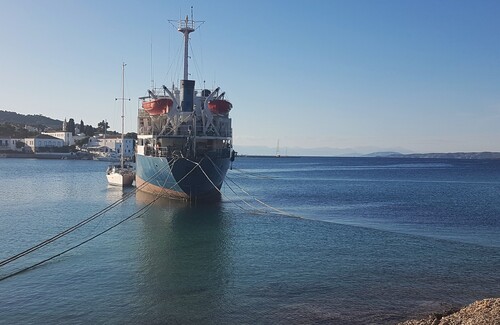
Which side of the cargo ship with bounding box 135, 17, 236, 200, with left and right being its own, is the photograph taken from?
back
